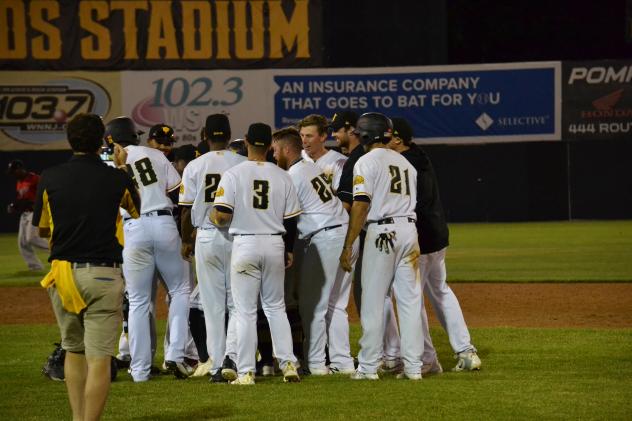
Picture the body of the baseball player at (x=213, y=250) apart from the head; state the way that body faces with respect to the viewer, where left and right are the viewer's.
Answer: facing away from the viewer

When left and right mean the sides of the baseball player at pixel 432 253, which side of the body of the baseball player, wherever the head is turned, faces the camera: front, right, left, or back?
left

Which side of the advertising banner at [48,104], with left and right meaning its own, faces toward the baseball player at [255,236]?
front

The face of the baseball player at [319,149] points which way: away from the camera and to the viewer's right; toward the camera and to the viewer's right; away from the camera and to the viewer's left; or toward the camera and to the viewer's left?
toward the camera and to the viewer's left

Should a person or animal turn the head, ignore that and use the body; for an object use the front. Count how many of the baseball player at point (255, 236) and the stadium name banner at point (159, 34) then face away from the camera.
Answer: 1

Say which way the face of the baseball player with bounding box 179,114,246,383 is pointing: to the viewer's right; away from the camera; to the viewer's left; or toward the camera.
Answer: away from the camera

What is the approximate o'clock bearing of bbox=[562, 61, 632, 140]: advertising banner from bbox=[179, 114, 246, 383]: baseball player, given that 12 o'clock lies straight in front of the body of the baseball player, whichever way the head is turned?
The advertising banner is roughly at 1 o'clock from the baseball player.

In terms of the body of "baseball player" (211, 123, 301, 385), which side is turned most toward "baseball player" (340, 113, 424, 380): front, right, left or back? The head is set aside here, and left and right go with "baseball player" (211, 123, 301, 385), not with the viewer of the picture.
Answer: right

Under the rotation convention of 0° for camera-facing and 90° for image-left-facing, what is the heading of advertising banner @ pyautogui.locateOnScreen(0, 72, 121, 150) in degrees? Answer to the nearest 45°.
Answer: approximately 0°
